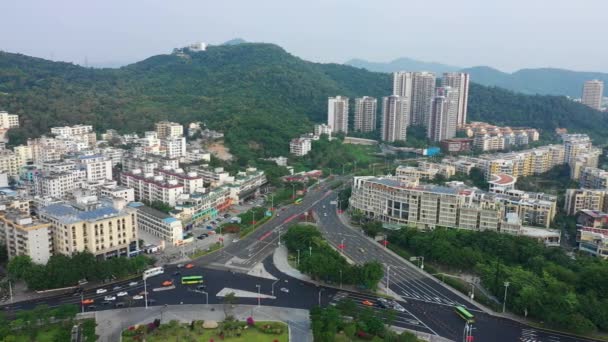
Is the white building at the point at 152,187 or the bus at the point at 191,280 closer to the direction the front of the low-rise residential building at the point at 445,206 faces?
the bus

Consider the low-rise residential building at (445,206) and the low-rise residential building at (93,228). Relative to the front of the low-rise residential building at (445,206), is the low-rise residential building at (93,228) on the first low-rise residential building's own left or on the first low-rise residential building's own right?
on the first low-rise residential building's own right

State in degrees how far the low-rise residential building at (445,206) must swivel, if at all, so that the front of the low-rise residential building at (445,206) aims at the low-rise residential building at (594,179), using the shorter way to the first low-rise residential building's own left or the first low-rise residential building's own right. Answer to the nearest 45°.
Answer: approximately 135° to the first low-rise residential building's own left

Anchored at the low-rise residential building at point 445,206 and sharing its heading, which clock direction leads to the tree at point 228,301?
The tree is roughly at 1 o'clock from the low-rise residential building.

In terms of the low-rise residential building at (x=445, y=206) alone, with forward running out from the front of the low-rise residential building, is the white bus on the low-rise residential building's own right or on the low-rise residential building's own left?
on the low-rise residential building's own right

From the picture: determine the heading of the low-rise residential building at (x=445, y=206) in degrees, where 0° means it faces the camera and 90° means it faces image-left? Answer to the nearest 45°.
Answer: approximately 0°

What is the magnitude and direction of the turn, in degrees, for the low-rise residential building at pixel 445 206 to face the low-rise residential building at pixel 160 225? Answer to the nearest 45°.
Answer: approximately 45° to its right

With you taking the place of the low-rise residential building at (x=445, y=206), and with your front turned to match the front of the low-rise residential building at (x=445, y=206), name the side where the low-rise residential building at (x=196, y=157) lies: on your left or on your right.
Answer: on your right

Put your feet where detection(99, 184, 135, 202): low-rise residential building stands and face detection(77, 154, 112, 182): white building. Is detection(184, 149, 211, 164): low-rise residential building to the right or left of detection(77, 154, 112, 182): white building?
right

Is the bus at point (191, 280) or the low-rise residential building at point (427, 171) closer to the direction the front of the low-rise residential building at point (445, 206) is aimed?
the bus

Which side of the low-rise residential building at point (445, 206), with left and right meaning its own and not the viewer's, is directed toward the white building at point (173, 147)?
right

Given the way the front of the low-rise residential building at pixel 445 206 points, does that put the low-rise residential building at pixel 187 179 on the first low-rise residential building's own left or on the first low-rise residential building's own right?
on the first low-rise residential building's own right

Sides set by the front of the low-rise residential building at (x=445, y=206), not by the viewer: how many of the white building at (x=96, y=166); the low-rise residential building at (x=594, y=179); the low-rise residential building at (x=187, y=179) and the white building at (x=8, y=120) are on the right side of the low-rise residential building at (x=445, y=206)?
3
